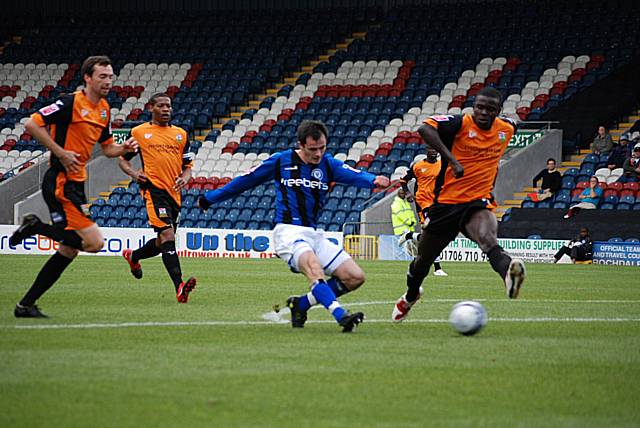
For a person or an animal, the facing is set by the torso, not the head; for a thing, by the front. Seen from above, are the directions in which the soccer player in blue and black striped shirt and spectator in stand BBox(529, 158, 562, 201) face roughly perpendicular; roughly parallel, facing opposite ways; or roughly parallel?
roughly parallel

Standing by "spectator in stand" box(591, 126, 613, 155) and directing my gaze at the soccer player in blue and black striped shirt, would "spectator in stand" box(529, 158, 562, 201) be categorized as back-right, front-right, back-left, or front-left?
front-right

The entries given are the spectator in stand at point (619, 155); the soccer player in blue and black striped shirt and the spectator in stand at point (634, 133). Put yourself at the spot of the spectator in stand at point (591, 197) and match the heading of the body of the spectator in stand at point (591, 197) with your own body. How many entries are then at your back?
2

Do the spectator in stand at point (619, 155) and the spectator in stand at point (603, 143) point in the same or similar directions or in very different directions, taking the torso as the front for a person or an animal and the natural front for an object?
same or similar directions

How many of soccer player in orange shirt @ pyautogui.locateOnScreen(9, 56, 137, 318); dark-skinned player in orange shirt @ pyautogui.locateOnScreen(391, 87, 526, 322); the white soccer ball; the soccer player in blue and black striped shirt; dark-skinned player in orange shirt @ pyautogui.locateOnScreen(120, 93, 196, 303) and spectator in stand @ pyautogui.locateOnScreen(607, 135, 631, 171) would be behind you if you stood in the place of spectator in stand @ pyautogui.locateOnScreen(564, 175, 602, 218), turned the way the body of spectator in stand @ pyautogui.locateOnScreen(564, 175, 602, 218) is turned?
1

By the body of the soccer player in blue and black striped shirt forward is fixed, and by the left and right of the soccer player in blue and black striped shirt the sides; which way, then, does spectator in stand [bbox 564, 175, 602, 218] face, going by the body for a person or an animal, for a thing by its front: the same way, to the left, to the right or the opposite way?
to the right

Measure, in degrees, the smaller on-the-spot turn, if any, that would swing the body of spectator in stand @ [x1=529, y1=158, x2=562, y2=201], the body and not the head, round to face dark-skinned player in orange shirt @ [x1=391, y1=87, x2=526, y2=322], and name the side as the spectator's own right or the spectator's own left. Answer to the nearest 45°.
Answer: approximately 45° to the spectator's own left

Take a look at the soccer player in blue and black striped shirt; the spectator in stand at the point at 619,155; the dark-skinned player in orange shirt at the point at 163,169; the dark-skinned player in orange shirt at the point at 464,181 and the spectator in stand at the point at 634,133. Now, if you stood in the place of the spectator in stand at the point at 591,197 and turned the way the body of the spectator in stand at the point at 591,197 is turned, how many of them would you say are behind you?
2

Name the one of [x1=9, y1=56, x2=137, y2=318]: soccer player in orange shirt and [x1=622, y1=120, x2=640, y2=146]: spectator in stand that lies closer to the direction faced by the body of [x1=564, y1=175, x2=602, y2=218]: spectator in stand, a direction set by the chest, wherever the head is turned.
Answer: the soccer player in orange shirt

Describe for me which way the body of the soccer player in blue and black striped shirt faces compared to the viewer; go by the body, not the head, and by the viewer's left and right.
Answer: facing the viewer and to the right of the viewer

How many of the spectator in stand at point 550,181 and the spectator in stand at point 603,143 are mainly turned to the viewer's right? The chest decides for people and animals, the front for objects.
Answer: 0

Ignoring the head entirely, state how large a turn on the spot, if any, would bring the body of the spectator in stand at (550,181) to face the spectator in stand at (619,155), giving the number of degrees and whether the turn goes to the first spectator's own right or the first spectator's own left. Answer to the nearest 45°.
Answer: approximately 135° to the first spectator's own left

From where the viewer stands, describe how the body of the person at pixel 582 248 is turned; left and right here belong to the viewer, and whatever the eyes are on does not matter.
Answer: facing the viewer and to the left of the viewer

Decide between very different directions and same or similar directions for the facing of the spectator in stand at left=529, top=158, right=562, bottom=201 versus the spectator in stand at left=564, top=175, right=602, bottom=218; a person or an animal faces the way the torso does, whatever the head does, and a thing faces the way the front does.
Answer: same or similar directions
